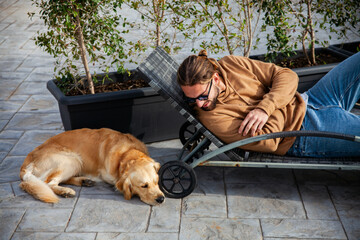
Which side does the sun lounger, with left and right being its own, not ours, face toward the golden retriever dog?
back

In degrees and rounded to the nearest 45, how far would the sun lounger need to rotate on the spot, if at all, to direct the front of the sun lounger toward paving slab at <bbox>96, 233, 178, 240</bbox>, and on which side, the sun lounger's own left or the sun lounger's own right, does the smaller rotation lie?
approximately 135° to the sun lounger's own right

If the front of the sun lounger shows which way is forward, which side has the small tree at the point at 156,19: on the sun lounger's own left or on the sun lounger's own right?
on the sun lounger's own left

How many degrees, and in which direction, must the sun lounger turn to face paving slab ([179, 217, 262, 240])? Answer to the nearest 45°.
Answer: approximately 45° to its right

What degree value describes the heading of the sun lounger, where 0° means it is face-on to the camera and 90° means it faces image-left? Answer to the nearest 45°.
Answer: approximately 270°

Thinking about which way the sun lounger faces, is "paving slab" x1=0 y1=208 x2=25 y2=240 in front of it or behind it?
behind

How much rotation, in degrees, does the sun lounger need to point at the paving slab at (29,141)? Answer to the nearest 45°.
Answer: approximately 180°

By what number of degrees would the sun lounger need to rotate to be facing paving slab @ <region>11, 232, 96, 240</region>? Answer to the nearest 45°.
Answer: approximately 135° to its right

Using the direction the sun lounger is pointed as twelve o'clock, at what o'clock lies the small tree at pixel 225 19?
The small tree is roughly at 9 o'clock from the sun lounger.

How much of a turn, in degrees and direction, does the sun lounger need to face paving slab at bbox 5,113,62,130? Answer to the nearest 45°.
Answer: approximately 135° to its left
